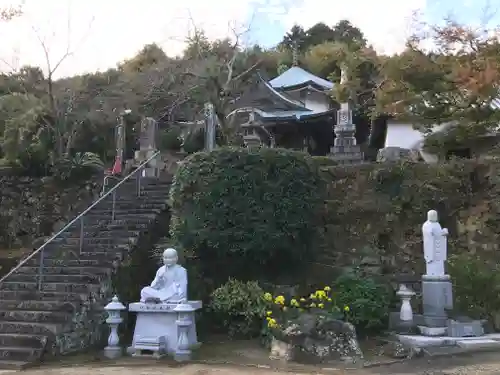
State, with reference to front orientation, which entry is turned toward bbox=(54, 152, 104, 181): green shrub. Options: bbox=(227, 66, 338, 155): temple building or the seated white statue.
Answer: the temple building

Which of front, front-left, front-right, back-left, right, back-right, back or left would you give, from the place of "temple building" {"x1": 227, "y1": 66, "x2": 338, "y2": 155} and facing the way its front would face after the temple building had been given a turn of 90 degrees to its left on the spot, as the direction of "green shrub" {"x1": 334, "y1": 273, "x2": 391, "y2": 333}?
front-right

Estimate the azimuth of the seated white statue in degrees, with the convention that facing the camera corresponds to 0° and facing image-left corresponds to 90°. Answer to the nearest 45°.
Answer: approximately 45°

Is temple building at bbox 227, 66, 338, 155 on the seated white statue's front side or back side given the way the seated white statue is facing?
on the back side

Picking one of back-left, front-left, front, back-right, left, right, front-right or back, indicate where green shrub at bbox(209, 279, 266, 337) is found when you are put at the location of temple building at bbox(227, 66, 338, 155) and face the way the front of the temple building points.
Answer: front-left

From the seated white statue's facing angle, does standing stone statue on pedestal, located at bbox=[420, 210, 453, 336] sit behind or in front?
behind

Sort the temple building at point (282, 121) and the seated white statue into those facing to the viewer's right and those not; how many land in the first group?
0

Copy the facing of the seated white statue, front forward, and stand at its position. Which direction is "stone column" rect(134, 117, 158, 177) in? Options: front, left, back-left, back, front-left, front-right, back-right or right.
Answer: back-right

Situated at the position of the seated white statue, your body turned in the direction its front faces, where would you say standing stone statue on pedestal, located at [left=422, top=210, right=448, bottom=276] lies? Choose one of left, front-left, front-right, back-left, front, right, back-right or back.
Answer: back-left

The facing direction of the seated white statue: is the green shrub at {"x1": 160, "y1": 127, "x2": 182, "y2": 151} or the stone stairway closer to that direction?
the stone stairway

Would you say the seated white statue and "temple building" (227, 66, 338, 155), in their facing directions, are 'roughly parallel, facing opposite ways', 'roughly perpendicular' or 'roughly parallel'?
roughly parallel

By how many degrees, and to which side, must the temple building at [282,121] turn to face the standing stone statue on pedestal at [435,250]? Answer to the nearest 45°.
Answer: approximately 45° to its left

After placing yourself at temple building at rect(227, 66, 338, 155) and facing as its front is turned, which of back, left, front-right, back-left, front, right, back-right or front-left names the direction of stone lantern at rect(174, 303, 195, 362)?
front-left

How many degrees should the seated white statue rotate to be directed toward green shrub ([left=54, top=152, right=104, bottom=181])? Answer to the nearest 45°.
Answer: approximately 135° to its right

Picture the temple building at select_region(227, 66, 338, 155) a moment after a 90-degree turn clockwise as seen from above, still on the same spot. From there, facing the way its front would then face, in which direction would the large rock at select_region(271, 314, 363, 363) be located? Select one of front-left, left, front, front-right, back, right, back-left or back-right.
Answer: back-left

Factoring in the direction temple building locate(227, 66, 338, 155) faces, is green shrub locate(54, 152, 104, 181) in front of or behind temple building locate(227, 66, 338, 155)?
in front
